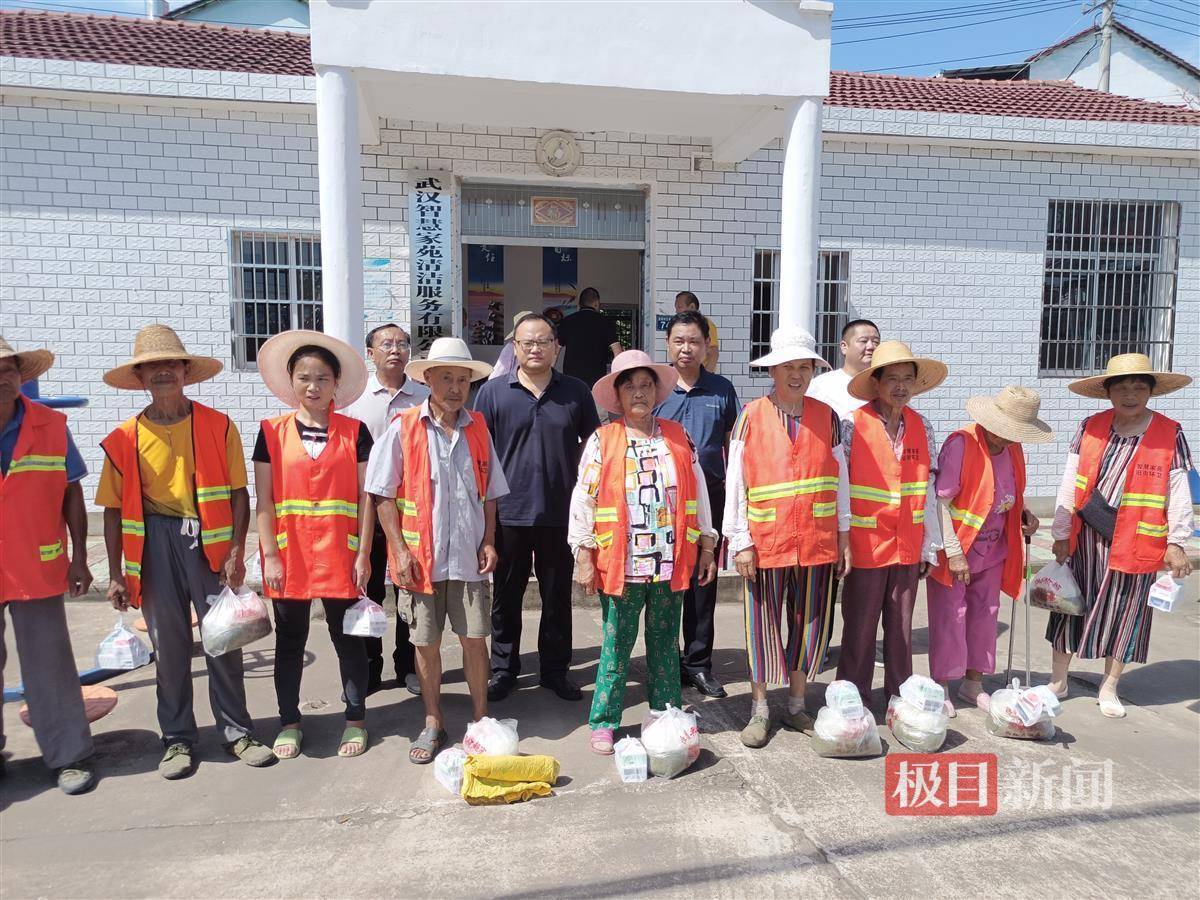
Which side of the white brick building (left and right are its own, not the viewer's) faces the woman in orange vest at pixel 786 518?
front

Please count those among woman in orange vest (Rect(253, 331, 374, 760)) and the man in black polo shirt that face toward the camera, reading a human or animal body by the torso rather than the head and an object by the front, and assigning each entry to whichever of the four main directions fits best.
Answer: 2

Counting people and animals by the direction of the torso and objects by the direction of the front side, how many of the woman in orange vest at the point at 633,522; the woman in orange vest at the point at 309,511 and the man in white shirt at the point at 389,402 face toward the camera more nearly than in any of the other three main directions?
3

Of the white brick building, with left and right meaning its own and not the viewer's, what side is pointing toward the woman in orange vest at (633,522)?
front

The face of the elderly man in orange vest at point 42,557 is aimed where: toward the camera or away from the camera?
toward the camera

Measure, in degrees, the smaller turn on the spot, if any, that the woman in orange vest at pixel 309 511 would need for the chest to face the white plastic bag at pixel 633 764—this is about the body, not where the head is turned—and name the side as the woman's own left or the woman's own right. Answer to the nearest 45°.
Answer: approximately 45° to the woman's own left

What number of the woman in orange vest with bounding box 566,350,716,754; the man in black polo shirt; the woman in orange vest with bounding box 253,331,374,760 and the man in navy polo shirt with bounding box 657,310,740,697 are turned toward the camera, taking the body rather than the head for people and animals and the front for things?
4

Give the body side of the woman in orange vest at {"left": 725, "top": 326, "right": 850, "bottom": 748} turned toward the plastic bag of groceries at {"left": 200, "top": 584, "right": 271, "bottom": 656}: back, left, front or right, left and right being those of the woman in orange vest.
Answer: right

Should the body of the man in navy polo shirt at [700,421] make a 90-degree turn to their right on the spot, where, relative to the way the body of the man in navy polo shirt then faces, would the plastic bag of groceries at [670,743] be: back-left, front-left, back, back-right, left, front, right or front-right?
left

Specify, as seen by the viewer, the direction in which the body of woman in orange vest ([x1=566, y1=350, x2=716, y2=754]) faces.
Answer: toward the camera

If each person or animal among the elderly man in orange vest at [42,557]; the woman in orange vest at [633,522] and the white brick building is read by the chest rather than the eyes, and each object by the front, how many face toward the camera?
3

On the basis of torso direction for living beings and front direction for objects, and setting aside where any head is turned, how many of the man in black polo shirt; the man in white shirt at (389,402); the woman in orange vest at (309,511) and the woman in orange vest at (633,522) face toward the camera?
4

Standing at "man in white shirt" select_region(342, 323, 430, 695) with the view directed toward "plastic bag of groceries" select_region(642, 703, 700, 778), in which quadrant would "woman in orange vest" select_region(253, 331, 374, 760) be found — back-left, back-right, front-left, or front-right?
front-right

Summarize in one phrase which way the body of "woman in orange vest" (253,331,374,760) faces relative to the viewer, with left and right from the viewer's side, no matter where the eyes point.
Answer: facing the viewer

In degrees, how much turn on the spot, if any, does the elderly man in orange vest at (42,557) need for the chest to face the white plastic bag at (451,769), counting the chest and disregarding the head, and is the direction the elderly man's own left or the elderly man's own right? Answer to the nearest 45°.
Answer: approximately 45° to the elderly man's own left

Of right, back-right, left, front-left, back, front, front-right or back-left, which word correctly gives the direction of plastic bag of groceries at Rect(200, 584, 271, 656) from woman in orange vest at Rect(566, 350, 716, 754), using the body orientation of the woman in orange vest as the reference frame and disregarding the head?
right
